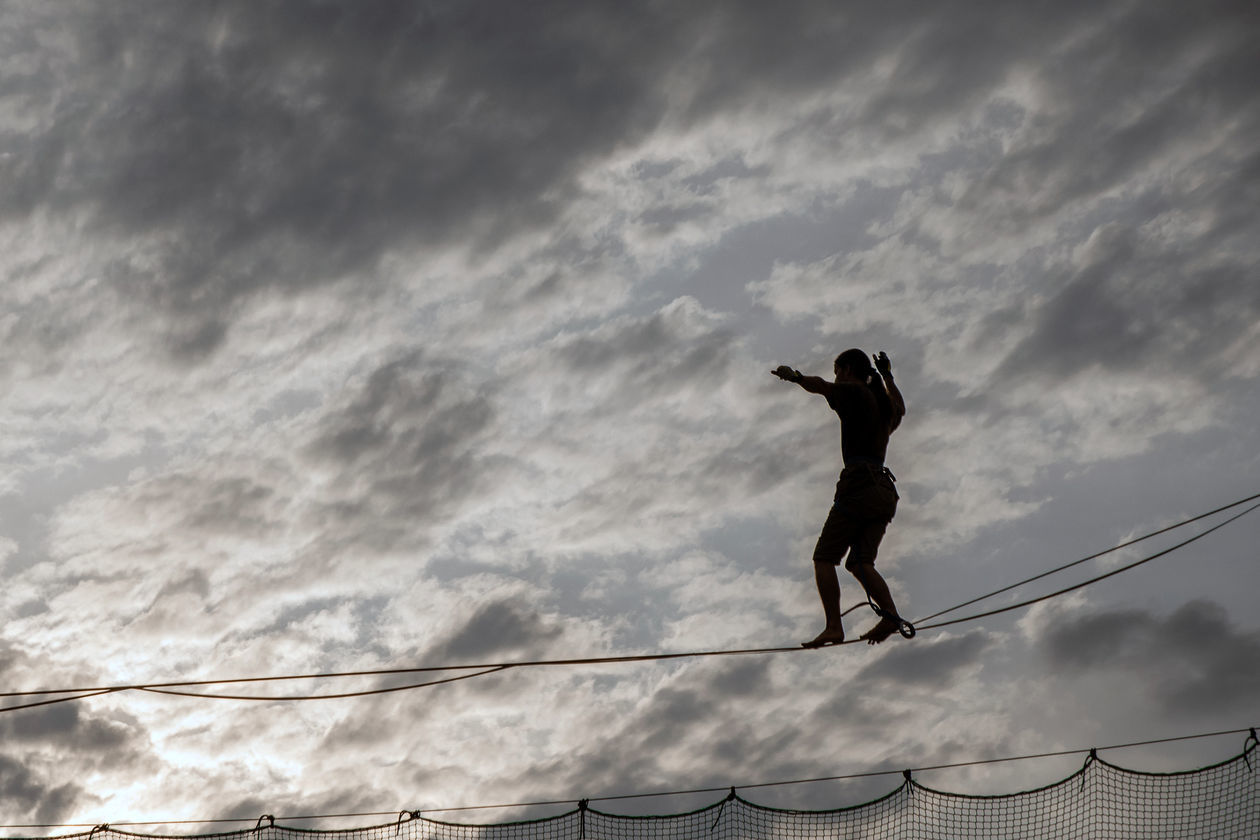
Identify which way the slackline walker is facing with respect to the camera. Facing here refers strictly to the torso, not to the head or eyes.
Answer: to the viewer's left
